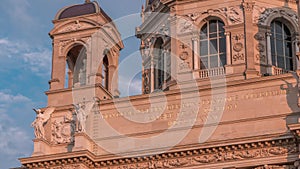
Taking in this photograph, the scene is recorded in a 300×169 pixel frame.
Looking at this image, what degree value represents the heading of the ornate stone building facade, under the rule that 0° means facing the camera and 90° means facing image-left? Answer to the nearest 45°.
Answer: approximately 45°

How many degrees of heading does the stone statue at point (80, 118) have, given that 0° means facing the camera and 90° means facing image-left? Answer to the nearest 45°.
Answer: approximately 45°

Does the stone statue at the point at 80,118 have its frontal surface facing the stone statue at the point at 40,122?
no

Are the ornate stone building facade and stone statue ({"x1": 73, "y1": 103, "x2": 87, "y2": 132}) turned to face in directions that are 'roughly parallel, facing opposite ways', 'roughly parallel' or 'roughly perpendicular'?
roughly parallel
